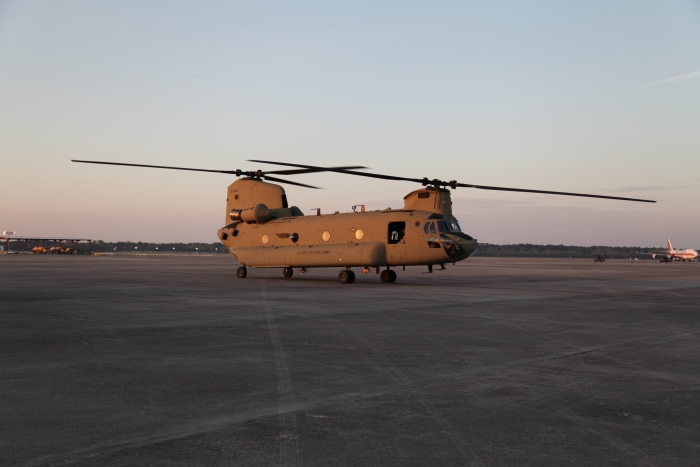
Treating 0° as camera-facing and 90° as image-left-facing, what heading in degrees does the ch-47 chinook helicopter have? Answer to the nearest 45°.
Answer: approximately 315°
